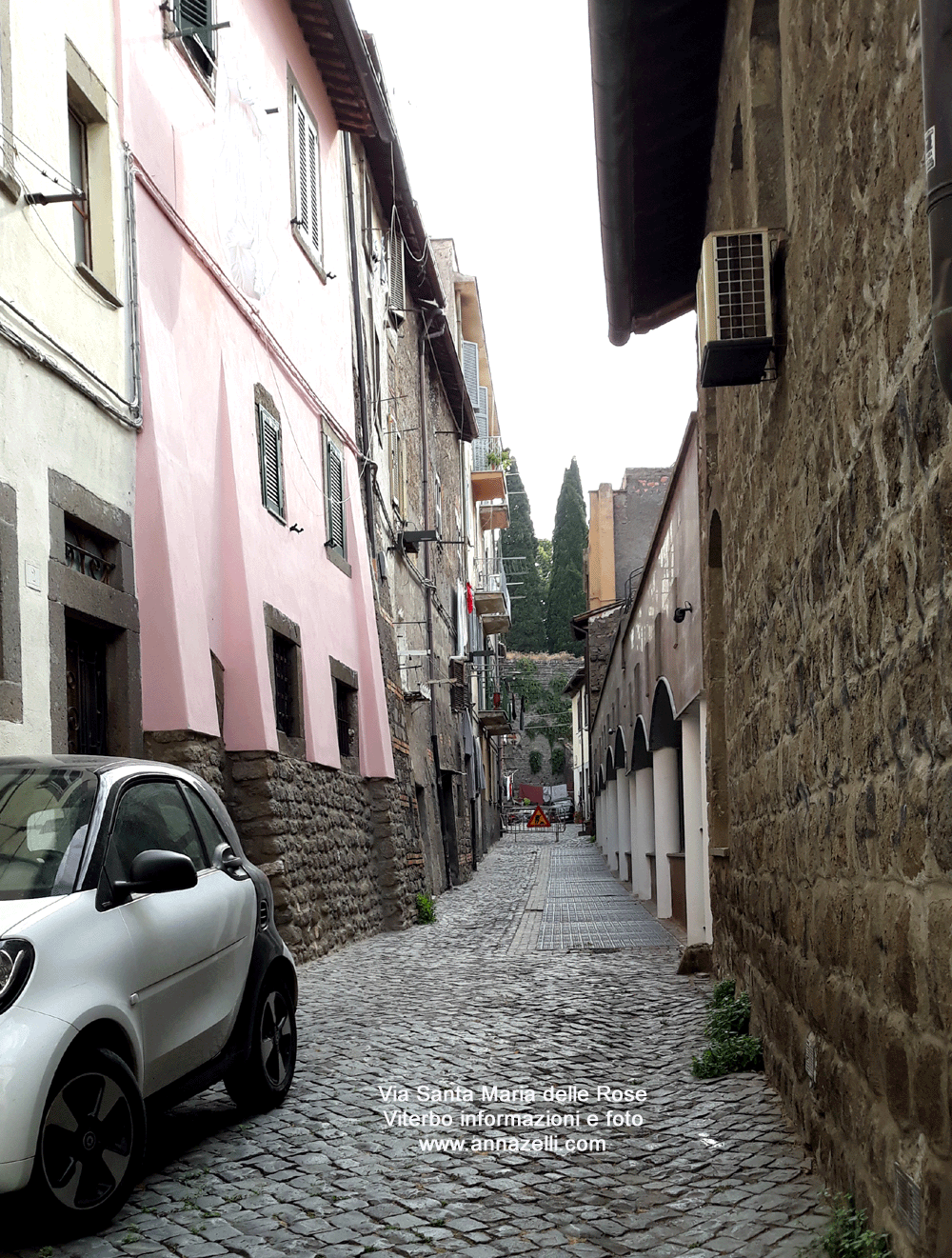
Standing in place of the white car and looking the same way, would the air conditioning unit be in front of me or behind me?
behind

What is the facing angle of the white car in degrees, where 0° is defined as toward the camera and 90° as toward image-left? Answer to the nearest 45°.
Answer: approximately 45°

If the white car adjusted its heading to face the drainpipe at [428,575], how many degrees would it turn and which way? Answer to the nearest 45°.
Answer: approximately 135° to its right

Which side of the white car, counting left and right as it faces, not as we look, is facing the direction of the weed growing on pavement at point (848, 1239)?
left

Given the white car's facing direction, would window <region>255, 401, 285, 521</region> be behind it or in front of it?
behind

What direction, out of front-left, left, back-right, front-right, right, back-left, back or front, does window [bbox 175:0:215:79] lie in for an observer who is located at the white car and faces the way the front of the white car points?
back-right

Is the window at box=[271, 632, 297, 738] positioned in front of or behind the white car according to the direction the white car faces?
behind

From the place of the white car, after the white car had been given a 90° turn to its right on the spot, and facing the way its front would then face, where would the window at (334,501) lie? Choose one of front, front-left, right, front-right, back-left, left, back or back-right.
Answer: front-right
